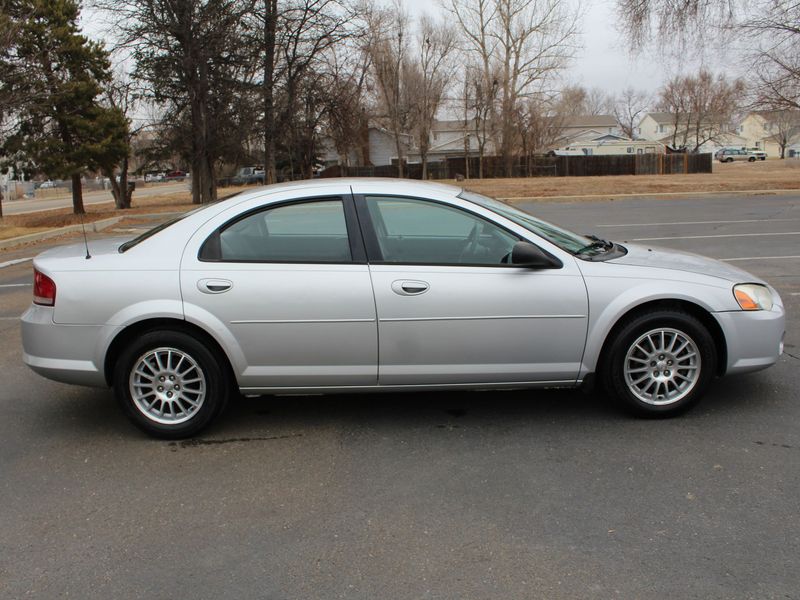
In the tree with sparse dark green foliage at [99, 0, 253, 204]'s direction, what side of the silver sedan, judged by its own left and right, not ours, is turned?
left

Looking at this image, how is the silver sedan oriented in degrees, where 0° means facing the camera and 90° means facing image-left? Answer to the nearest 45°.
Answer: approximately 270°

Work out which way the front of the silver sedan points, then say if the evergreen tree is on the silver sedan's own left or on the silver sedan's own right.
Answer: on the silver sedan's own left

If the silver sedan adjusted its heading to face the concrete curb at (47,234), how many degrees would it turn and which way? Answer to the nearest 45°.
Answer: approximately 135° to its left

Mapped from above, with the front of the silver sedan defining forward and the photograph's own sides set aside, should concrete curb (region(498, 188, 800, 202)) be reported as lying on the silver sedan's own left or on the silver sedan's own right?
on the silver sedan's own left
